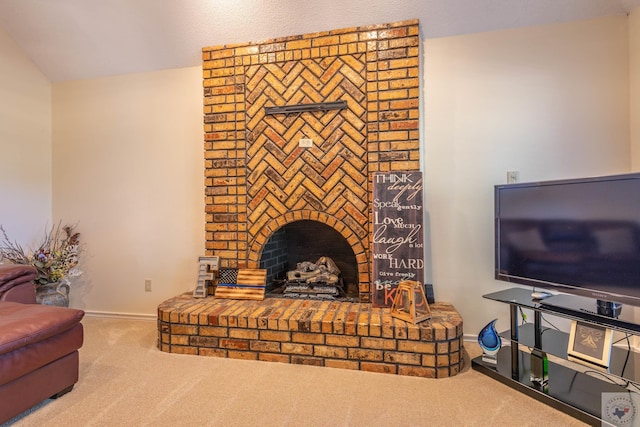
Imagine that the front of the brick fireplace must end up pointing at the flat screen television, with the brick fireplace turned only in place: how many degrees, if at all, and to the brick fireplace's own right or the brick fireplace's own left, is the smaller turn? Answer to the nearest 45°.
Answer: approximately 45° to the brick fireplace's own left

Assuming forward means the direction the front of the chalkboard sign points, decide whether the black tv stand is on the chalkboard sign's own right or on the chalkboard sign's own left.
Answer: on the chalkboard sign's own left

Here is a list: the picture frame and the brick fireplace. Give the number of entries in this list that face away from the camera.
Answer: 0

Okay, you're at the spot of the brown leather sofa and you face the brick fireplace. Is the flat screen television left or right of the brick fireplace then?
right

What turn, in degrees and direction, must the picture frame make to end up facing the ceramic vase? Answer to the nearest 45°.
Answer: approximately 45° to its right

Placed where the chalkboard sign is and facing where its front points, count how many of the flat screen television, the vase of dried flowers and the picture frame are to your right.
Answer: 1

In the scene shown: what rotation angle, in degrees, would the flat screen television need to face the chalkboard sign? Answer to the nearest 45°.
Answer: approximately 45° to its right

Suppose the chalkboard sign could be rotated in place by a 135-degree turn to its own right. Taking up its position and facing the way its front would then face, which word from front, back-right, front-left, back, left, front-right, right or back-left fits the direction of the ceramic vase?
front-left

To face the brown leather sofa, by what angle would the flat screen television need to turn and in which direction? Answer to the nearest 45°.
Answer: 0° — it already faces it

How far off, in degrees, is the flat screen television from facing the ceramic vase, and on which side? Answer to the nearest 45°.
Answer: approximately 45° to its right

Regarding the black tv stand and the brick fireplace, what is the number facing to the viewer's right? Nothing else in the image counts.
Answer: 0

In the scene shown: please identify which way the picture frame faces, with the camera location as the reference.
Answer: facing the viewer and to the left of the viewer

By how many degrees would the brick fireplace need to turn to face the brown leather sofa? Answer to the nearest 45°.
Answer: approximately 45° to its right

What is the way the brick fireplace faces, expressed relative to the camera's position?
facing the viewer

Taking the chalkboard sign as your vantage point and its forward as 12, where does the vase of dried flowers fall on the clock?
The vase of dried flowers is roughly at 3 o'clock from the chalkboard sign.
